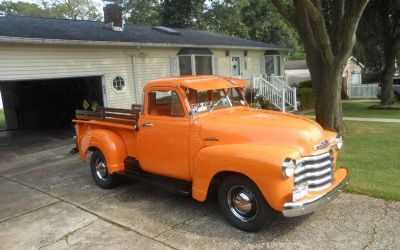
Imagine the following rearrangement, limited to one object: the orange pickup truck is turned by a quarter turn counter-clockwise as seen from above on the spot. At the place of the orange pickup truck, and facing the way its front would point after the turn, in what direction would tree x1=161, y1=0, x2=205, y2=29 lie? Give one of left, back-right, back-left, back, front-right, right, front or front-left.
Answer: front-left

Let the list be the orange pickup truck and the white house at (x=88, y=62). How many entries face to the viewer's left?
0

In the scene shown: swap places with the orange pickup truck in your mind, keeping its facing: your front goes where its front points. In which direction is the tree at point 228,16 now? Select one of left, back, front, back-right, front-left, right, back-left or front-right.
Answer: back-left

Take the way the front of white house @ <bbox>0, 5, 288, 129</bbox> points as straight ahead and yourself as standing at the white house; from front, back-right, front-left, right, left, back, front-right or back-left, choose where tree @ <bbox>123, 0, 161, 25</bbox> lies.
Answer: back-left

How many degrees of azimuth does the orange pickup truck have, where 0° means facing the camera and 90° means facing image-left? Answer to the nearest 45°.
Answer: approximately 315°

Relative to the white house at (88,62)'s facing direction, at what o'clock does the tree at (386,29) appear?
The tree is roughly at 10 o'clock from the white house.

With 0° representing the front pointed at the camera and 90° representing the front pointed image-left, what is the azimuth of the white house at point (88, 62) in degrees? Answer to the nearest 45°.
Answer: approximately 315°

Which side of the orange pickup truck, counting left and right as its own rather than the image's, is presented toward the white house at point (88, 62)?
back

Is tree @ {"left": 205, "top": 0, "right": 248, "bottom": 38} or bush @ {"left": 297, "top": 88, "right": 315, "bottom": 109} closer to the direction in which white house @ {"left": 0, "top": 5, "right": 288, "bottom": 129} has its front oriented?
the bush

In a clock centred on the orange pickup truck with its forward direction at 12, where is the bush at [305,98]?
The bush is roughly at 8 o'clock from the orange pickup truck.

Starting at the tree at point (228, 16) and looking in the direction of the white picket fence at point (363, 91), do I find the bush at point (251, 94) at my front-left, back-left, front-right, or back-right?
front-right
